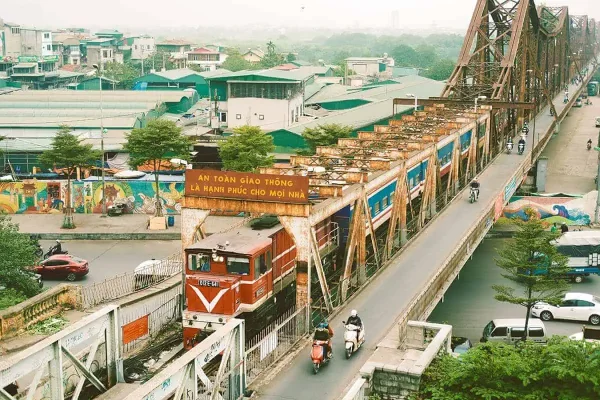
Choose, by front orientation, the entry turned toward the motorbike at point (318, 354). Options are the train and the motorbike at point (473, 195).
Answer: the motorbike at point (473, 195)

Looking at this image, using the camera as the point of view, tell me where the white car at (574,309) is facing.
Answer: facing to the left of the viewer

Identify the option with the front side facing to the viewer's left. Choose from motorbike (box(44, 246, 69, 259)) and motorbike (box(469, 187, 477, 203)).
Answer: motorbike (box(44, 246, 69, 259))

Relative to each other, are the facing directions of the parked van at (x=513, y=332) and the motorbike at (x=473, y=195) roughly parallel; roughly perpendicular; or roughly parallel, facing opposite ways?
roughly perpendicular

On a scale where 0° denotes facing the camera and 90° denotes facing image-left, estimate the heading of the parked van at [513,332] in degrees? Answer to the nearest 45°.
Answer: approximately 90°

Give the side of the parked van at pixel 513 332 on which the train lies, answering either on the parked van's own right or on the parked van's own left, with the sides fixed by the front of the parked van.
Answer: on the parked van's own left

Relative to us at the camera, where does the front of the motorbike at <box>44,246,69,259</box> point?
facing to the left of the viewer
